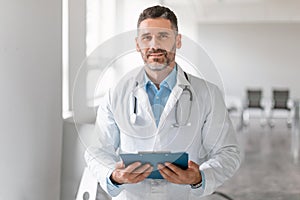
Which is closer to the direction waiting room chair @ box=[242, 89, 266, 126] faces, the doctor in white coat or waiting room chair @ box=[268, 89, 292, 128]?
the doctor in white coat

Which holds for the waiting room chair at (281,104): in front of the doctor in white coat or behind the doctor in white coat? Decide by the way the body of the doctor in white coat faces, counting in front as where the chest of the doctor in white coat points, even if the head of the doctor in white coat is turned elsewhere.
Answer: behind

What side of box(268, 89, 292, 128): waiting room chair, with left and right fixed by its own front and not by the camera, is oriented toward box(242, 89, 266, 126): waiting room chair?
right

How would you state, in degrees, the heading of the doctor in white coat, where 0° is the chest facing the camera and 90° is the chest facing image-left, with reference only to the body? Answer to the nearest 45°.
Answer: approximately 0°

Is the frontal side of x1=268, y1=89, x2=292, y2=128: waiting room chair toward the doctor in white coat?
yes

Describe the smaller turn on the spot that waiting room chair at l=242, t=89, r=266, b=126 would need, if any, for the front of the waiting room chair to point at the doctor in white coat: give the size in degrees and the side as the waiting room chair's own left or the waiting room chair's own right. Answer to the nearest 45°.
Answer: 0° — it already faces them

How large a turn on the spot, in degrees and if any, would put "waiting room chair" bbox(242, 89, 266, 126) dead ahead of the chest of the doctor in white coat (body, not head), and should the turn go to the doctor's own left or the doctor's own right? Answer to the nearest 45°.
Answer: approximately 180°
